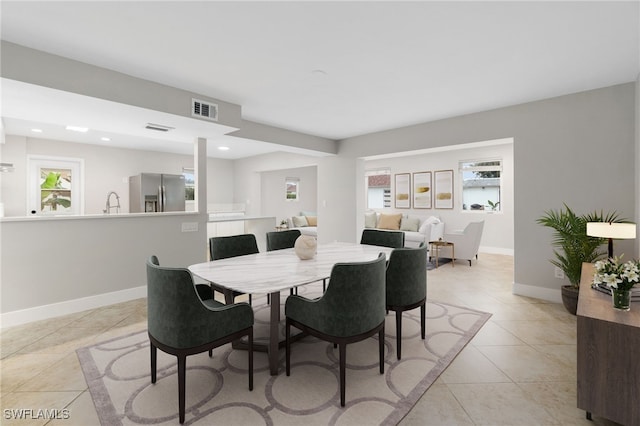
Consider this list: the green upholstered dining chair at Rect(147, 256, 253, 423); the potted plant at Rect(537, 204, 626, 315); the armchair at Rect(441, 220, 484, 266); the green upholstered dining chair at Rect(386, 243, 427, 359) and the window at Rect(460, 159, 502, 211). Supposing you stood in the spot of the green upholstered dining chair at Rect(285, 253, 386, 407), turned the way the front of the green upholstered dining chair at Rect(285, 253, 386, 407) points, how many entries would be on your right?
4

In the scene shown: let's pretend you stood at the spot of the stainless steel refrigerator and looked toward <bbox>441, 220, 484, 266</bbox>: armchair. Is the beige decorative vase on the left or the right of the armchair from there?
right

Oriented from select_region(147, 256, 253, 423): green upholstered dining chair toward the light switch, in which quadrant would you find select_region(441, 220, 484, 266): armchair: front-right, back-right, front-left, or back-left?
front-right

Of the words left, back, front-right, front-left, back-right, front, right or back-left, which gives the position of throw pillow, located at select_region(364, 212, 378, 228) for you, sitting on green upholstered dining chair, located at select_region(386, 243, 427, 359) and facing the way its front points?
front-right

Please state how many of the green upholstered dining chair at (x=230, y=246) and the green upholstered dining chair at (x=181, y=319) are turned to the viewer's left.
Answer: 0

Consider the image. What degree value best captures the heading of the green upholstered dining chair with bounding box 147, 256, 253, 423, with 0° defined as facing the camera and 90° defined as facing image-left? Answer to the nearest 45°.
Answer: approximately 225°

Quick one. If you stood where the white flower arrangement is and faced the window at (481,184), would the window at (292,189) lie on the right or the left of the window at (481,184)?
left

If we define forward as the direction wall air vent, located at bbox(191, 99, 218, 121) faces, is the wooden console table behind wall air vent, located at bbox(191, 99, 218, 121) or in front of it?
in front

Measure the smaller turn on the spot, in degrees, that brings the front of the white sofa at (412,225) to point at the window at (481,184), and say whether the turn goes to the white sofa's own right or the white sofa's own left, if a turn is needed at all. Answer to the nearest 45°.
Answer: approximately 135° to the white sofa's own left

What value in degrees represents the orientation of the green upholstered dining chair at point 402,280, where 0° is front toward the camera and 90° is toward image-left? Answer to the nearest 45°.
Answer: approximately 135°

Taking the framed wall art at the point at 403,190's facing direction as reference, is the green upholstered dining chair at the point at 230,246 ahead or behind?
ahead

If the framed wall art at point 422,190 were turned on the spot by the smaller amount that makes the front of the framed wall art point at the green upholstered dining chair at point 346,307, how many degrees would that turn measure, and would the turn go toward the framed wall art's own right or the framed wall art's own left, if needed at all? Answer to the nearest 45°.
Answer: approximately 45° to the framed wall art's own left

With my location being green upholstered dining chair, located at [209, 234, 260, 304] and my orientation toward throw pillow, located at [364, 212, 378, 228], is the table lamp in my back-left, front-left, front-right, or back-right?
front-right
